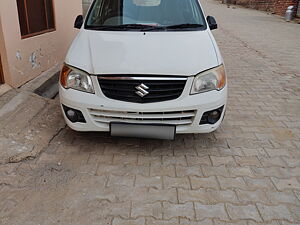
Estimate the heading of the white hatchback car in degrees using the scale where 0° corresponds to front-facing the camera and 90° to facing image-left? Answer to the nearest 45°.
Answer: approximately 0°
